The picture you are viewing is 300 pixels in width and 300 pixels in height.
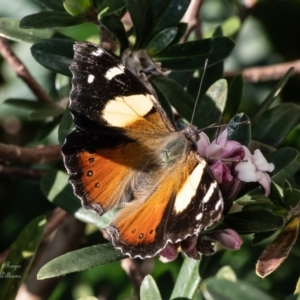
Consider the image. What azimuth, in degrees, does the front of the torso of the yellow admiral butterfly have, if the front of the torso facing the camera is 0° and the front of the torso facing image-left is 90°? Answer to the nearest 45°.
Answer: approximately 225°

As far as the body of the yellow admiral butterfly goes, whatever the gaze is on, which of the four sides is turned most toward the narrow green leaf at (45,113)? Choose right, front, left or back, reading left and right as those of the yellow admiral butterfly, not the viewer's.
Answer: left
